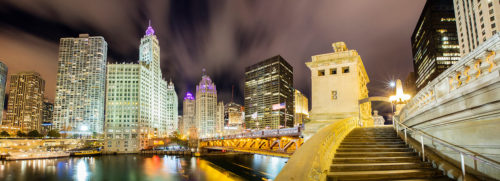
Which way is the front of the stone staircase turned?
toward the camera

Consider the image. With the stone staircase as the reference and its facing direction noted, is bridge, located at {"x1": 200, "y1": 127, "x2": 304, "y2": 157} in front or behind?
behind
